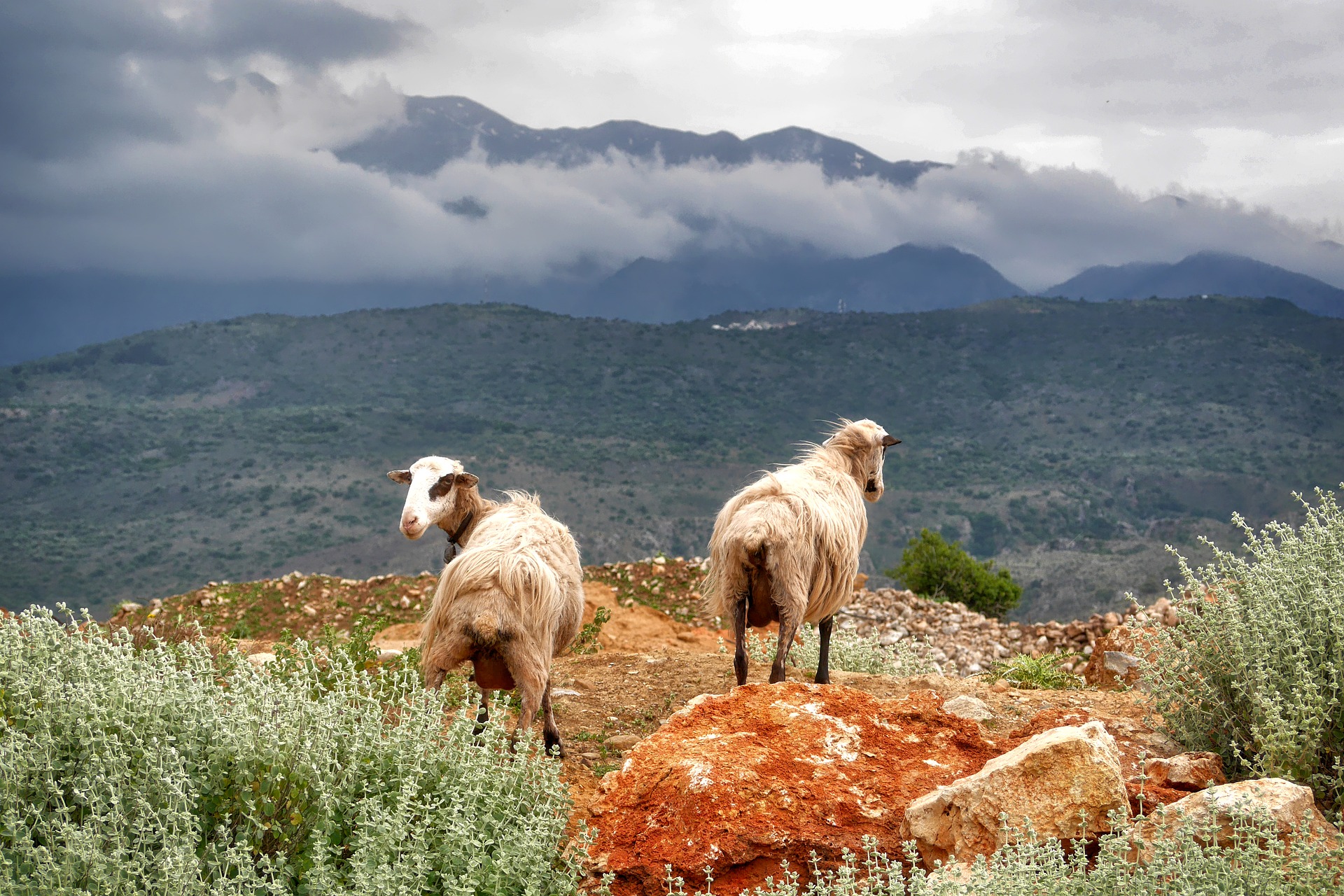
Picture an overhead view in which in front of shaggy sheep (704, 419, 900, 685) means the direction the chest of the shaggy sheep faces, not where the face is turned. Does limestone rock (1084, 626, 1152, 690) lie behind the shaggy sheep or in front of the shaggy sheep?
in front

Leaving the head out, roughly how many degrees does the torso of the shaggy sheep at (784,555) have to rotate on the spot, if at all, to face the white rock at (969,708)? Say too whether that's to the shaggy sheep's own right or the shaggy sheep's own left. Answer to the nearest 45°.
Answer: approximately 90° to the shaggy sheep's own right

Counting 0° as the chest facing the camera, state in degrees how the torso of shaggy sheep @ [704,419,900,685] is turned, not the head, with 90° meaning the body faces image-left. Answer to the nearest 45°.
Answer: approximately 225°

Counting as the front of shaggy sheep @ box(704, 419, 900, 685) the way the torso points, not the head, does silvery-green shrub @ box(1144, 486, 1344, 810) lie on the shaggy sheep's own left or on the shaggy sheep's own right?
on the shaggy sheep's own right
